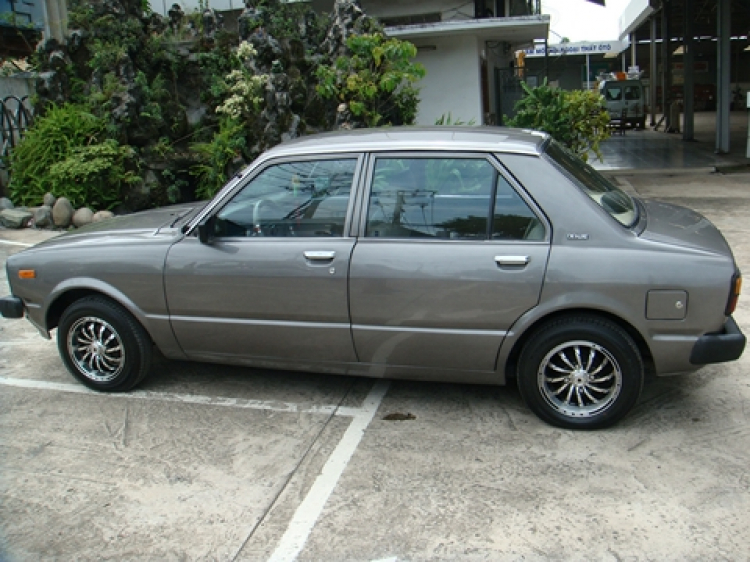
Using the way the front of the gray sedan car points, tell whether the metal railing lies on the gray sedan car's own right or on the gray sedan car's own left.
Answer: on the gray sedan car's own right

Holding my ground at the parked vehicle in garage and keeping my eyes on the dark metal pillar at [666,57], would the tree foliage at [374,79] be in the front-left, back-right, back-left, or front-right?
back-right

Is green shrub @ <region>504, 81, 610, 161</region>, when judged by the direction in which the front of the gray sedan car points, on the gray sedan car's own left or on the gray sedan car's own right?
on the gray sedan car's own right

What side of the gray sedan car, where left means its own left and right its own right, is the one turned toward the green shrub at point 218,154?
right

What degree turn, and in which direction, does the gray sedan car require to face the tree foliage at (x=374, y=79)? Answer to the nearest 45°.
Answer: approximately 90° to its right

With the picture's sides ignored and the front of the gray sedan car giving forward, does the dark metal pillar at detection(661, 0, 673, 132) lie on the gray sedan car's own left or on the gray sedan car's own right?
on the gray sedan car's own right

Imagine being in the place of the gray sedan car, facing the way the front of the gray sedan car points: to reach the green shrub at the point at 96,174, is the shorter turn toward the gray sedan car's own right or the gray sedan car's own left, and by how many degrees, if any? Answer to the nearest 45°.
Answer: approximately 45° to the gray sedan car's own right

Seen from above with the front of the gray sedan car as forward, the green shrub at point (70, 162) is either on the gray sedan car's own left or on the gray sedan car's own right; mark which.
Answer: on the gray sedan car's own right

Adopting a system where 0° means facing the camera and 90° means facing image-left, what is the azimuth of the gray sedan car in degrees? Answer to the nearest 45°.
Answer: approximately 90°
